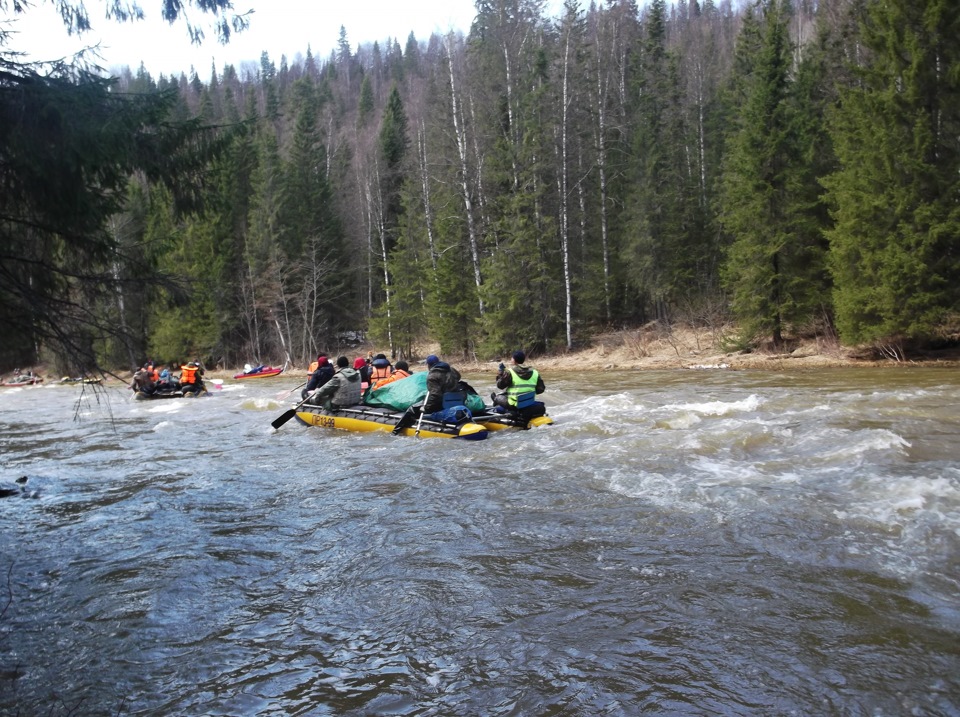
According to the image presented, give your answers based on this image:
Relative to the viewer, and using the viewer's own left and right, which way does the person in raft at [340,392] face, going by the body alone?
facing away from the viewer and to the left of the viewer

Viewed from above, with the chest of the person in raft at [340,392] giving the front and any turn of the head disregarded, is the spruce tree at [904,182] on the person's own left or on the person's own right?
on the person's own right

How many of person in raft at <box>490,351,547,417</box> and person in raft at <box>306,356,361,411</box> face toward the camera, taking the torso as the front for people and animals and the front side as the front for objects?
0

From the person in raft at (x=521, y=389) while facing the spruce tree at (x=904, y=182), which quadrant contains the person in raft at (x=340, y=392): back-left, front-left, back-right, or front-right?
back-left

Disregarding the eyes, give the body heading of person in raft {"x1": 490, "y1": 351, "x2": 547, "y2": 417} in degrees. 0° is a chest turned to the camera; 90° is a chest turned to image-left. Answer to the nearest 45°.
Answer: approximately 135°

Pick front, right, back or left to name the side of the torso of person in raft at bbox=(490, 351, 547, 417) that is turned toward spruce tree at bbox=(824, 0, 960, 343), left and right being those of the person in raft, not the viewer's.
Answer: right

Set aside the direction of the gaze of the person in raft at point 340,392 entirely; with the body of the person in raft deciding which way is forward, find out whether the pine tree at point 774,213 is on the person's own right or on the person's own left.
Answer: on the person's own right

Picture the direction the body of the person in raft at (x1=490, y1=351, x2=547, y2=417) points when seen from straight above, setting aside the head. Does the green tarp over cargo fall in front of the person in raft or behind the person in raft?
in front

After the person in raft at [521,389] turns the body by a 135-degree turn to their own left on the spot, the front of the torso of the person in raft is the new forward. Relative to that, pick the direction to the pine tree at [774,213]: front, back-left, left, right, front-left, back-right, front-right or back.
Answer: back-left
